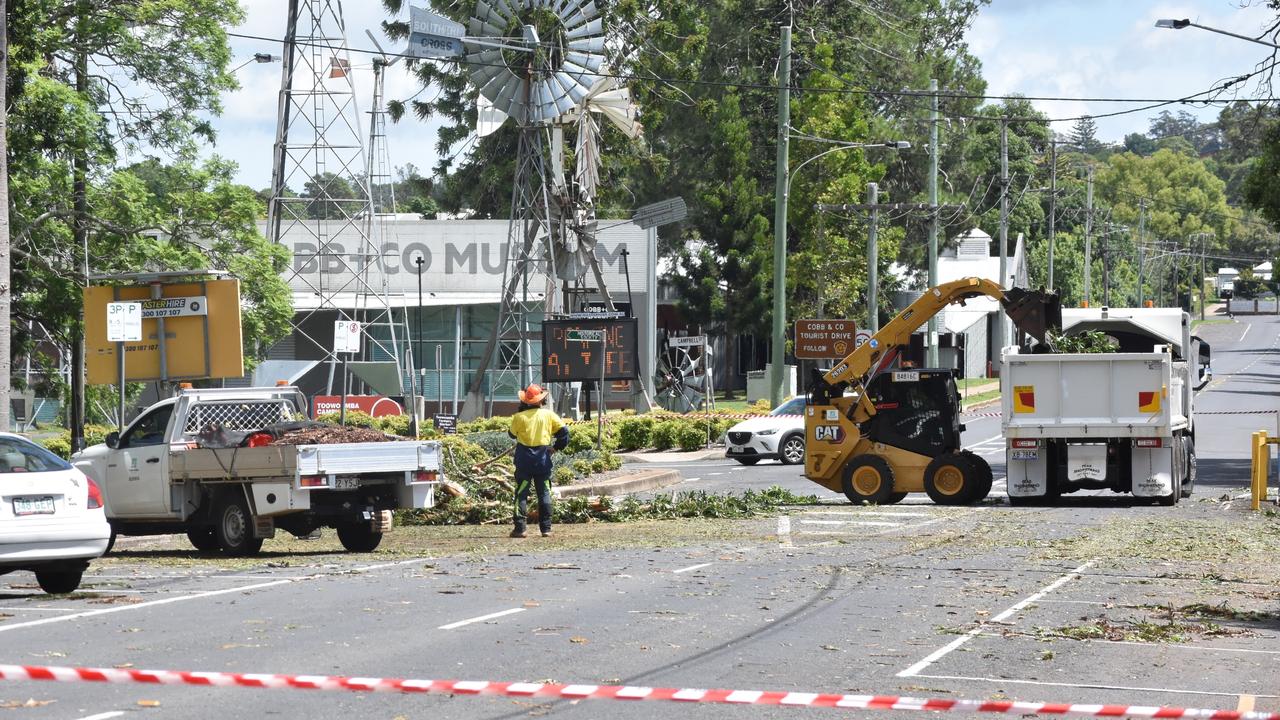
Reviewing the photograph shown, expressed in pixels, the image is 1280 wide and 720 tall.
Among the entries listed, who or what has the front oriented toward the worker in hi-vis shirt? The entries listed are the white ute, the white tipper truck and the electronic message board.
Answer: the electronic message board

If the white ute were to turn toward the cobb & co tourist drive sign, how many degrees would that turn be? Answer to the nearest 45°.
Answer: approximately 90° to its right

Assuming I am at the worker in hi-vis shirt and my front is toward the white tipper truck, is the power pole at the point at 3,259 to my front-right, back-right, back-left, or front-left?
back-left

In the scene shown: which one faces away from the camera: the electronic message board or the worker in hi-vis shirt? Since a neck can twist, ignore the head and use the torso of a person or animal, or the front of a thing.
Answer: the worker in hi-vis shirt

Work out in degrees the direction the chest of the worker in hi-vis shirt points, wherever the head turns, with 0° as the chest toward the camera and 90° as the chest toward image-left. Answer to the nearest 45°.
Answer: approximately 180°

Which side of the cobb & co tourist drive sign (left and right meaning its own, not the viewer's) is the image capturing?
front

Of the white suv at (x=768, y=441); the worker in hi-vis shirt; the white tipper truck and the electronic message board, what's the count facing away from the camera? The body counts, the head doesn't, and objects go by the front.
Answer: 2

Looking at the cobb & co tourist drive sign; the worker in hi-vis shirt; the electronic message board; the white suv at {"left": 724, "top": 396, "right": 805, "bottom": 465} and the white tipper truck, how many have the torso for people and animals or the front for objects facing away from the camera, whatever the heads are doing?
2

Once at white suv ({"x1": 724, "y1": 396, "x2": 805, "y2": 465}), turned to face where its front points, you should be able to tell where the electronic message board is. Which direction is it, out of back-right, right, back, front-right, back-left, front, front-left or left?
front-right

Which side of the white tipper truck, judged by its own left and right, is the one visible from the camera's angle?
back

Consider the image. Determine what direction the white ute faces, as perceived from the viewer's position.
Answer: facing away from the viewer and to the left of the viewer

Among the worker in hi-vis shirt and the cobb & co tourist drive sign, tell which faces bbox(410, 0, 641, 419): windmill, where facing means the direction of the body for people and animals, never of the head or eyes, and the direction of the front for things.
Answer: the worker in hi-vis shirt
